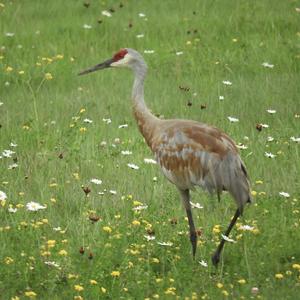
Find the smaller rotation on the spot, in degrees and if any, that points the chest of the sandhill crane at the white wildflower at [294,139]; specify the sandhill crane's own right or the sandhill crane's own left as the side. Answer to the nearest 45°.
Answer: approximately 135° to the sandhill crane's own right

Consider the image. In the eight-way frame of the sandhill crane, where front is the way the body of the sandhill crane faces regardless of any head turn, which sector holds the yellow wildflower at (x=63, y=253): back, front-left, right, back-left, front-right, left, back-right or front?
front-left

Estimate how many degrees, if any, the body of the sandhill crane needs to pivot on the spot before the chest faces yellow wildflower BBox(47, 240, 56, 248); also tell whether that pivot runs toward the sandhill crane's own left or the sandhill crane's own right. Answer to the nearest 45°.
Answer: approximately 45° to the sandhill crane's own left

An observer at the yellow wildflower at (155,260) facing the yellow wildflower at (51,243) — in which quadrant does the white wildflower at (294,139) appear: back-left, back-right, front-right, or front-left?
back-right

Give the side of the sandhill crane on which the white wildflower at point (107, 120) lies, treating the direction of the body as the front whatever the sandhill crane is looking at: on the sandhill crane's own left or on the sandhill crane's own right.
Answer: on the sandhill crane's own right

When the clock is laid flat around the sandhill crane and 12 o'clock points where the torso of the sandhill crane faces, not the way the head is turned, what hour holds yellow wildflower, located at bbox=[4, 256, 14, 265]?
The yellow wildflower is roughly at 11 o'clock from the sandhill crane.

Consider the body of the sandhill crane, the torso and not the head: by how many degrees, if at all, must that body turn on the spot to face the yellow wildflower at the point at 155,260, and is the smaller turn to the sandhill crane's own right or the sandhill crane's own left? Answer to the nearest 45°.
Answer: approximately 45° to the sandhill crane's own left

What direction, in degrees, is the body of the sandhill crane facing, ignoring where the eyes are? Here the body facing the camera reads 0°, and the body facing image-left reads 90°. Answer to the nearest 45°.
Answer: approximately 90°

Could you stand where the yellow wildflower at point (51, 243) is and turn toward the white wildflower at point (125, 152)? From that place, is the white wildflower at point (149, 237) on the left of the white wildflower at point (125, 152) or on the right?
right

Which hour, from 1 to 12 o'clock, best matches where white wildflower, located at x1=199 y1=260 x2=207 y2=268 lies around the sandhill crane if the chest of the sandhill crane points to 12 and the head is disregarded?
The white wildflower is roughly at 9 o'clock from the sandhill crane.

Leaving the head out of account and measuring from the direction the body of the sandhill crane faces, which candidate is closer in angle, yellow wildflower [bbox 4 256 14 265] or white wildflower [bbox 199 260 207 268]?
the yellow wildflower
